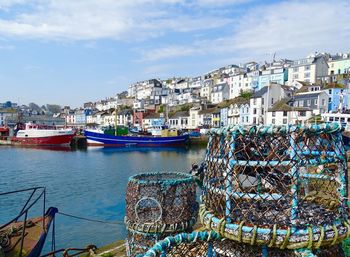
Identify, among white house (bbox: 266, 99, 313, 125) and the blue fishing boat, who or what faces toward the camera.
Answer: the white house

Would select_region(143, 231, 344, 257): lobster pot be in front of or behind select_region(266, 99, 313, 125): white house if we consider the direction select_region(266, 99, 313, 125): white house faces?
in front

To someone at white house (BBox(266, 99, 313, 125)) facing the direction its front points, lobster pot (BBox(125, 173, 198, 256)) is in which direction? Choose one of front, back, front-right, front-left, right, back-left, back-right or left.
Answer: front

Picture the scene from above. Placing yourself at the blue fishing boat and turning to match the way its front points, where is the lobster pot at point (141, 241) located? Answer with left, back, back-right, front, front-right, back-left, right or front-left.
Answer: left

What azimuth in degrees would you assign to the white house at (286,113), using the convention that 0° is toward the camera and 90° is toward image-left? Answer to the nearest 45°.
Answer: approximately 0°

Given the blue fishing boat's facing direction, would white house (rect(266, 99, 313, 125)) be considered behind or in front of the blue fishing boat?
behind

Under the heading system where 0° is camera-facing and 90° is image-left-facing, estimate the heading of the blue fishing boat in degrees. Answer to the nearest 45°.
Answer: approximately 90°

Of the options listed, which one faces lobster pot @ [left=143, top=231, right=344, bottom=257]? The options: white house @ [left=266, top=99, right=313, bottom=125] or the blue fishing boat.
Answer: the white house

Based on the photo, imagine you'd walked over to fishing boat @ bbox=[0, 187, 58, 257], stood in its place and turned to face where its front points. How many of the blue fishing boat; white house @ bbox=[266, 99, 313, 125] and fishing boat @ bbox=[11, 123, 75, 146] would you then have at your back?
0

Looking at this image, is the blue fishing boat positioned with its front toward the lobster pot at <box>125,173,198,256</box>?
no

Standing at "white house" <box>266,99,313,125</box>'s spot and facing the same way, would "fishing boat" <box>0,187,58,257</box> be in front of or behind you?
in front

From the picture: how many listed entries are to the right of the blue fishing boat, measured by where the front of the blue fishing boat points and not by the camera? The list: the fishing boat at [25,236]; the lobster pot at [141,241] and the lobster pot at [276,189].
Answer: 0

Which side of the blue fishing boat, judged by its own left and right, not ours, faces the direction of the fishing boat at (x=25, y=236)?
left

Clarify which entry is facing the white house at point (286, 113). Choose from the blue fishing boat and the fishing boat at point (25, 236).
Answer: the fishing boat
